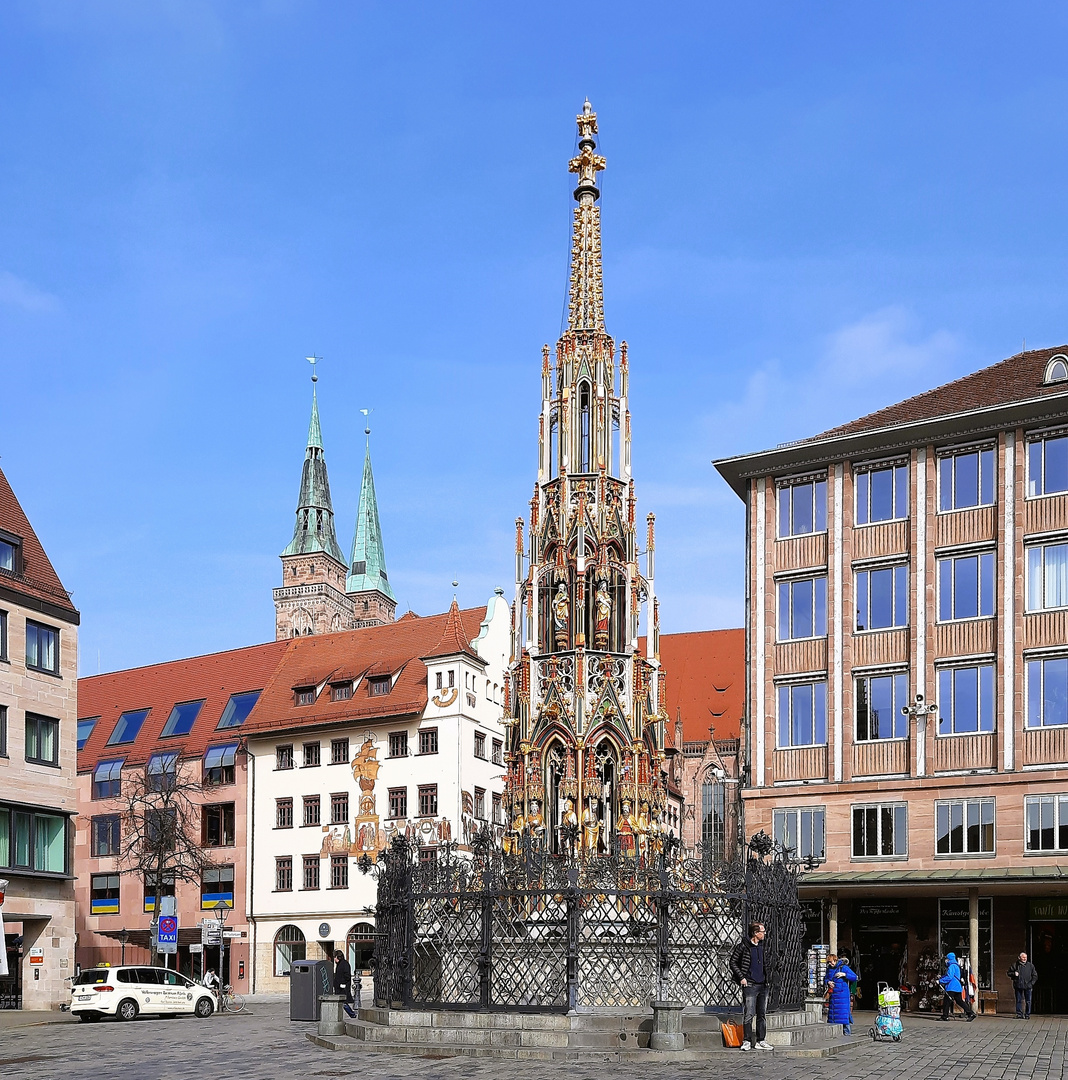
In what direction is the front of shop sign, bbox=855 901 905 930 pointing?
toward the camera

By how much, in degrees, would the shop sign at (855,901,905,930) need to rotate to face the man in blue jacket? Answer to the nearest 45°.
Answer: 0° — it already faces them

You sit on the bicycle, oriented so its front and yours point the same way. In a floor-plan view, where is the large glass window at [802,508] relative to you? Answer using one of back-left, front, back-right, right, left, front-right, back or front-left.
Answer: front

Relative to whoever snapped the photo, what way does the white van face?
facing away from the viewer and to the right of the viewer

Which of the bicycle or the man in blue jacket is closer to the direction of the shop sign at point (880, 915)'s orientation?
the man in blue jacket

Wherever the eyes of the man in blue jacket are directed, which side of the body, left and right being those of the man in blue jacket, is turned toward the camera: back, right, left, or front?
left

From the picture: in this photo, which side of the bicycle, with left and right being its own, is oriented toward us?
right

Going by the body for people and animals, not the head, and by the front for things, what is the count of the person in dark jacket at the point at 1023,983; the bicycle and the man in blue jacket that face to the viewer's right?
1

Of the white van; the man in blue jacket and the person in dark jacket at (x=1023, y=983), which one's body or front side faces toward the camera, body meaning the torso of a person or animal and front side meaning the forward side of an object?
the person in dark jacket

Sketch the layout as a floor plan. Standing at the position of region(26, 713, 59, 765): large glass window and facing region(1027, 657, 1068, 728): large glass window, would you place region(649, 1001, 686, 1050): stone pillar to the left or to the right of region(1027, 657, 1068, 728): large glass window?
right

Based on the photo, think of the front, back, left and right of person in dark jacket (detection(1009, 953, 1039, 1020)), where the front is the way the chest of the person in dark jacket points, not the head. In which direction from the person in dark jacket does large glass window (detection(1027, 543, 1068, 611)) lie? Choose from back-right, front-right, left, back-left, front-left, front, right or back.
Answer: back

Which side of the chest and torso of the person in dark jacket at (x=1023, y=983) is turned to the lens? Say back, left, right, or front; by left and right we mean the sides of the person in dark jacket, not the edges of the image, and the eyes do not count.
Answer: front

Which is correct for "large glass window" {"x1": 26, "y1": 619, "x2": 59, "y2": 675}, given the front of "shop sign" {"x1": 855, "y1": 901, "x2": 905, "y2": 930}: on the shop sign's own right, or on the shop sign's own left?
on the shop sign's own right

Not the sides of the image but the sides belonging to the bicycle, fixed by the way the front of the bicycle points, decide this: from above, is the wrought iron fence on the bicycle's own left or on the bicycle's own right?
on the bicycle's own right
